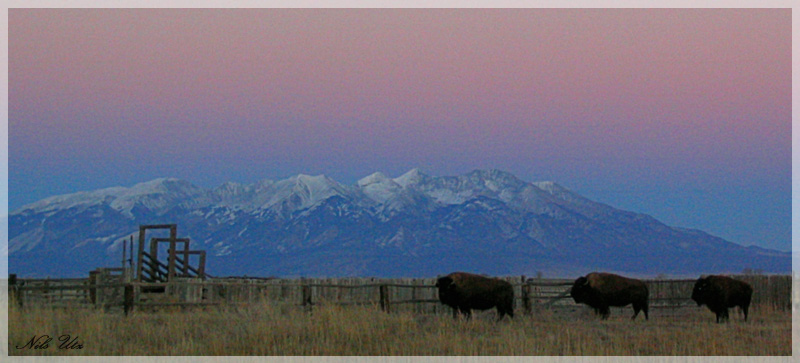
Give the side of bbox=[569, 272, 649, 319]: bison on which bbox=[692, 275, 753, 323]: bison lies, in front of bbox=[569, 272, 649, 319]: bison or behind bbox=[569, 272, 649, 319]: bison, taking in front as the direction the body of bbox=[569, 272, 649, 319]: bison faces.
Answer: behind

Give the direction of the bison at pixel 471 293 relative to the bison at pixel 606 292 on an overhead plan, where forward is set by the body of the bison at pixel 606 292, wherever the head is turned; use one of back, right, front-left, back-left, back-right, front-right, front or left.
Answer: front-left

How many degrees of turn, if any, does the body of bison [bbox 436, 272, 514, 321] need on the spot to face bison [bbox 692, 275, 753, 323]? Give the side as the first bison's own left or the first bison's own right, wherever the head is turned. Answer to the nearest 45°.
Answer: approximately 180°

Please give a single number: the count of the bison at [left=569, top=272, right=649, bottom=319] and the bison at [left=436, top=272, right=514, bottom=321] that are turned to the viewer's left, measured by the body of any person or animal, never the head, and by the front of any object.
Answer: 2

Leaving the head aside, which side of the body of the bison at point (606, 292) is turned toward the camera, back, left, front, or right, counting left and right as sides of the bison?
left

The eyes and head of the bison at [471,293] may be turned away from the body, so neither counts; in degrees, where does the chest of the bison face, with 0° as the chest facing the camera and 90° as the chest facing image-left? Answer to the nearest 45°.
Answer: approximately 90°
